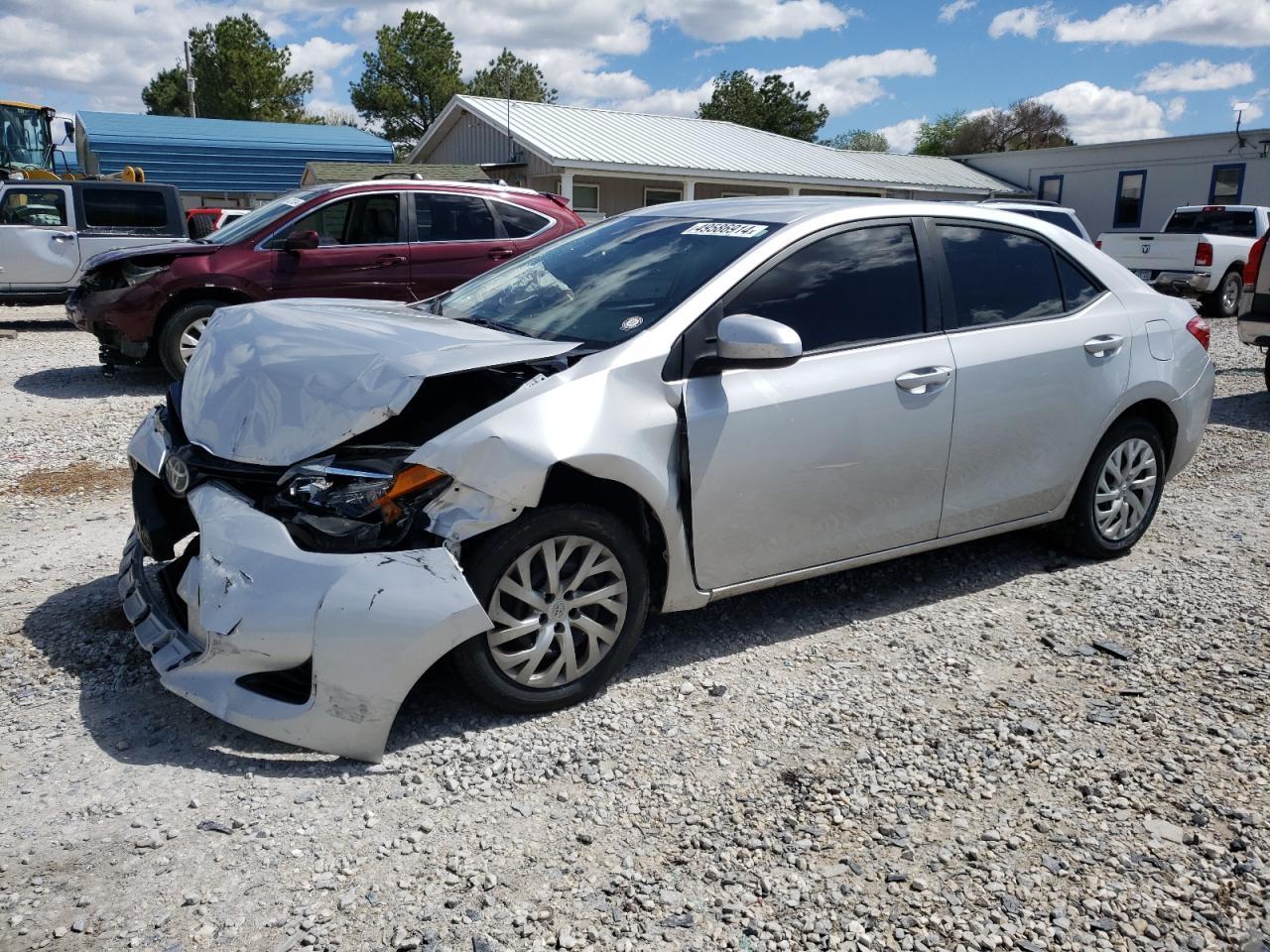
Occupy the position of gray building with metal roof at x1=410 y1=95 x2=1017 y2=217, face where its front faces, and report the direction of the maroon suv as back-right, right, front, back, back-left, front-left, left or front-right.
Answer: front-right

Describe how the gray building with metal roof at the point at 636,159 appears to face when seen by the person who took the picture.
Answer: facing the viewer and to the right of the viewer

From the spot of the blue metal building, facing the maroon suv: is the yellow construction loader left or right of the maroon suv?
right

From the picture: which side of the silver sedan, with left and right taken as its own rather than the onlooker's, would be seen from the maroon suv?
right

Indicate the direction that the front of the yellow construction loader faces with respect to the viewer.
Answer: facing to the right of the viewer

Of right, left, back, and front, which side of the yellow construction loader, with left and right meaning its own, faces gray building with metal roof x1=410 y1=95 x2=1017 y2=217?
front

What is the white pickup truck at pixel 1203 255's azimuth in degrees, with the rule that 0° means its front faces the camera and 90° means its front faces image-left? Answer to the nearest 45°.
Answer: approximately 225°

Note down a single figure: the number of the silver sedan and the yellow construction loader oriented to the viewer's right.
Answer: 1

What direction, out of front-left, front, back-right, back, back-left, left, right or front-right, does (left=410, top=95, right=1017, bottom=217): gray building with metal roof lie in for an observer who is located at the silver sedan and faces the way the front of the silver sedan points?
back-right

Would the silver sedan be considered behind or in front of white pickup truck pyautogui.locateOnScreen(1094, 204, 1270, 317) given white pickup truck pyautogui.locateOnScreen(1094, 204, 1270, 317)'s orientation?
behind

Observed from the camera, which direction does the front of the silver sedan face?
facing the viewer and to the left of the viewer
